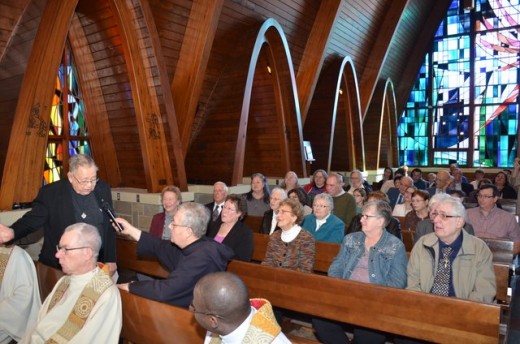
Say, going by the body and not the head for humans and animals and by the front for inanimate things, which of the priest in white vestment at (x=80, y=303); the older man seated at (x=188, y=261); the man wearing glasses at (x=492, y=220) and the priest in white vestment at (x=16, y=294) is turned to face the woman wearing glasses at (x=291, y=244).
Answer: the man wearing glasses

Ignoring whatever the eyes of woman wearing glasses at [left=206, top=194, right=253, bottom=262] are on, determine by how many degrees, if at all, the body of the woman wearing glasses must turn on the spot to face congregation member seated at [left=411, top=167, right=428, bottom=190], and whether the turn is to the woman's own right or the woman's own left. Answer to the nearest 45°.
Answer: approximately 180°

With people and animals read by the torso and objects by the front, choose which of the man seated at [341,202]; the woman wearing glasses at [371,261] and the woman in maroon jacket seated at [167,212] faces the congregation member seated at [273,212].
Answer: the man seated at [341,202]

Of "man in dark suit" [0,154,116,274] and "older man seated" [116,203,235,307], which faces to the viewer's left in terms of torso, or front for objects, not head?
the older man seated

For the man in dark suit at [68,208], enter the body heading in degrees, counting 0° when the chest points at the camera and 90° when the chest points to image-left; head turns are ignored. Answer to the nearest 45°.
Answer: approximately 315°

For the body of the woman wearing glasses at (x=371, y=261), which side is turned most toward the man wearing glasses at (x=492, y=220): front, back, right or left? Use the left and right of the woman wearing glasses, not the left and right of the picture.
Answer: back

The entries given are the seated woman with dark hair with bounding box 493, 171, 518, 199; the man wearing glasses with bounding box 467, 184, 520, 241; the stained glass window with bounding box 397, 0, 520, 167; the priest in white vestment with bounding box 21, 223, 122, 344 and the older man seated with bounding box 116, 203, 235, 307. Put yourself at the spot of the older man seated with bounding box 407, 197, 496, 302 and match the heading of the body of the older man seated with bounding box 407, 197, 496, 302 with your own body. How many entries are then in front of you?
2

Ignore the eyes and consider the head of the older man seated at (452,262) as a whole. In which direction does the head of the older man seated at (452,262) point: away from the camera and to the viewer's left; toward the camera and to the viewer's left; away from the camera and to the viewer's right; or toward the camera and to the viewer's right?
toward the camera and to the viewer's left

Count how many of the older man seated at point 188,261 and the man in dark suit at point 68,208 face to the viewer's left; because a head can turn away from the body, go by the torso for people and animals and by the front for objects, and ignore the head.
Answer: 1

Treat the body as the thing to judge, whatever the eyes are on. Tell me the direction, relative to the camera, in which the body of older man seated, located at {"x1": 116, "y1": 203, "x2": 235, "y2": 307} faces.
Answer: to the viewer's left
